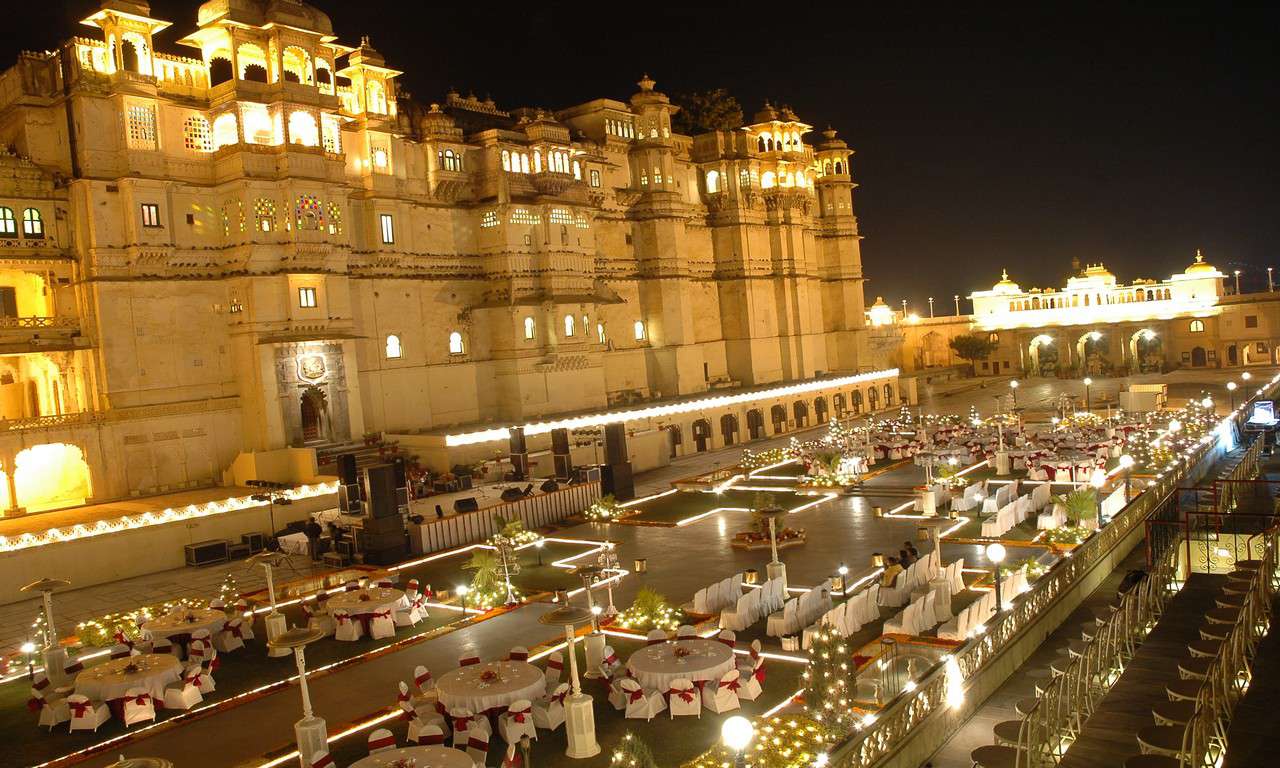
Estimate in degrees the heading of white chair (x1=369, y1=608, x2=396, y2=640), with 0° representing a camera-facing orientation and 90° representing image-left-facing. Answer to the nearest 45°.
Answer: approximately 180°

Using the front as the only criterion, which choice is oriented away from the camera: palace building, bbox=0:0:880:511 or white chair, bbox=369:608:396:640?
the white chair

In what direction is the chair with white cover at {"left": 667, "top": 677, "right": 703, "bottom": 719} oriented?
away from the camera

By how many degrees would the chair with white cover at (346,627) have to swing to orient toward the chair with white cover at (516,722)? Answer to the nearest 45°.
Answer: approximately 135° to its right

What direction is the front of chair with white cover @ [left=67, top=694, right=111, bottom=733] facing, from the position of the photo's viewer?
facing away from the viewer and to the right of the viewer

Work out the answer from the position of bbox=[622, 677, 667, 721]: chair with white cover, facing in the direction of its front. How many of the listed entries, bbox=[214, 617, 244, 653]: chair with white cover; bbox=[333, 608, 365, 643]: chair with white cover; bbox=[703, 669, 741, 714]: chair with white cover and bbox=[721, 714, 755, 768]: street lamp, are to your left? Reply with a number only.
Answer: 2

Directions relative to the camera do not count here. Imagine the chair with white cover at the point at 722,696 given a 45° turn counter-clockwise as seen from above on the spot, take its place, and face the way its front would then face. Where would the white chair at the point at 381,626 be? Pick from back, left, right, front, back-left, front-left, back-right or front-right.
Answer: front-right

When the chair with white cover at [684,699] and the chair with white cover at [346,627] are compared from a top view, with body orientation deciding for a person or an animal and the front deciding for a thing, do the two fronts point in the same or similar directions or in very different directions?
same or similar directions

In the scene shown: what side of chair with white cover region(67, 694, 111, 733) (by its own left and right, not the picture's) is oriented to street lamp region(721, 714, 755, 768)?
right

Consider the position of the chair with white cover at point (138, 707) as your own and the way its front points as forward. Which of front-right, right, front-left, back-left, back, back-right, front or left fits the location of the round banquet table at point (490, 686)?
back-right

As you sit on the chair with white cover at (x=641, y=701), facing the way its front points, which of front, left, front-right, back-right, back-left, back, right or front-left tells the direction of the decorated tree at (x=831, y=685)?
right

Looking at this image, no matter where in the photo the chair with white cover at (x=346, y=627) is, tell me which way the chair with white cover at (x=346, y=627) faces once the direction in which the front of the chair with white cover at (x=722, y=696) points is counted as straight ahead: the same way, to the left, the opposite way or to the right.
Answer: to the right

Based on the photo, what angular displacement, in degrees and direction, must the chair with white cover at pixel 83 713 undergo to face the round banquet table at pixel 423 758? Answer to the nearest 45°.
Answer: approximately 90° to its right

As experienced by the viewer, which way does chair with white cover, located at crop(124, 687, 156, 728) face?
facing away from the viewer

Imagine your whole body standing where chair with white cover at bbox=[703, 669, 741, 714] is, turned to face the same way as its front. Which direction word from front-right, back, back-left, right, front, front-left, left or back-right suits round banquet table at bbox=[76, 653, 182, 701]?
front-left

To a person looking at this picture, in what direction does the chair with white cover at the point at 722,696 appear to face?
facing away from the viewer and to the left of the viewer
